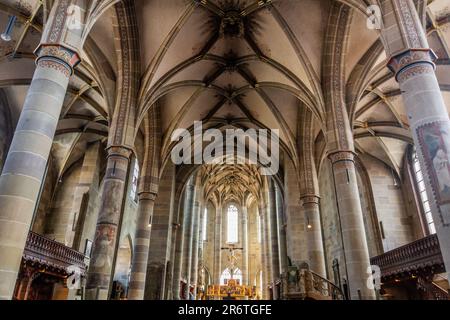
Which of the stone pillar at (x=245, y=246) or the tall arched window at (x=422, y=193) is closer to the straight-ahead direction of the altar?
the tall arched window

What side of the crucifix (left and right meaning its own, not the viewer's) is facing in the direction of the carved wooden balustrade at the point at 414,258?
front

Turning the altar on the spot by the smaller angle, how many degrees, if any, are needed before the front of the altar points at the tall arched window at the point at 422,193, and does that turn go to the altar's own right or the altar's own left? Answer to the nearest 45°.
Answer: approximately 45° to the altar's own left

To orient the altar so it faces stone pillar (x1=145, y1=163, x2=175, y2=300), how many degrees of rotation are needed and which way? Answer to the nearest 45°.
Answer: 0° — it already faces it

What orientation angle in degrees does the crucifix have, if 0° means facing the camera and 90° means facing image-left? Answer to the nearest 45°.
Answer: approximately 0°

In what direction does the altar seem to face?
toward the camera

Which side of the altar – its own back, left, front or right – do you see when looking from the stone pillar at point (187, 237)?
front

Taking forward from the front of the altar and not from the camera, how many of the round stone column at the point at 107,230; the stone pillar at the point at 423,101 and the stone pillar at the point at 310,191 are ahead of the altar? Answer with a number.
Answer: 3

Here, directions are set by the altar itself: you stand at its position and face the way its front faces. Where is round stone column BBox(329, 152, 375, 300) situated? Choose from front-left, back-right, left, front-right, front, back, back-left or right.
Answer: front

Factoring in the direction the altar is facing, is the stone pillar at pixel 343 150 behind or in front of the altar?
in front

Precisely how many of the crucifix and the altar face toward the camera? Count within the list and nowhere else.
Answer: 2

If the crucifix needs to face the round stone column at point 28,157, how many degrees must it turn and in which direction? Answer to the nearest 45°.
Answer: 0° — it already faces it
